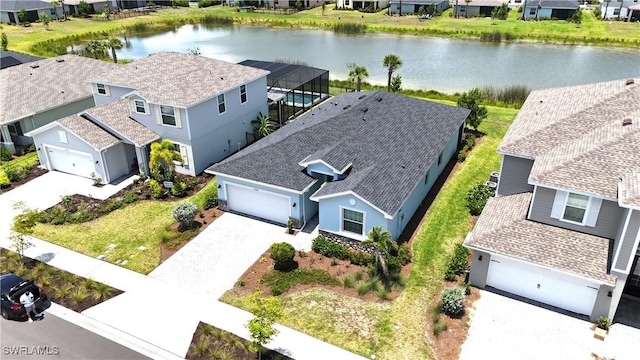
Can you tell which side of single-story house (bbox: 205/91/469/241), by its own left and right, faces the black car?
front

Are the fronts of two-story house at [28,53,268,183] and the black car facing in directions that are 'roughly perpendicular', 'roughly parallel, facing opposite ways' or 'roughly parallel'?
roughly perpendicular

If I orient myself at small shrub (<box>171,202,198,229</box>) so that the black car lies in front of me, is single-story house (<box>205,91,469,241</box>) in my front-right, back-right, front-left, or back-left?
back-left

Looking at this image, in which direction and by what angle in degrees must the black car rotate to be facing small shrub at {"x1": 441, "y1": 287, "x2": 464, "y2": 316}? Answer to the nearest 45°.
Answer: approximately 180°

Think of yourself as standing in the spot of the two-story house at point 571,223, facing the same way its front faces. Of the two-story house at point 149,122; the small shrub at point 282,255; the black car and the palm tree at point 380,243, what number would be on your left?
0

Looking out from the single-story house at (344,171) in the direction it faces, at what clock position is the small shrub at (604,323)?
The small shrub is roughly at 9 o'clock from the single-story house.

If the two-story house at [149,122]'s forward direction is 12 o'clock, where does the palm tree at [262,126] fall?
The palm tree is roughly at 7 o'clock from the two-story house.

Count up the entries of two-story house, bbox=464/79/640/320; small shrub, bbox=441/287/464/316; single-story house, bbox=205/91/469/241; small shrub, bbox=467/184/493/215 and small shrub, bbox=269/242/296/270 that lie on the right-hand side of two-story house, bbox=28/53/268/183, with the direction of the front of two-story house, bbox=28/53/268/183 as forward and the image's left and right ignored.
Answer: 0

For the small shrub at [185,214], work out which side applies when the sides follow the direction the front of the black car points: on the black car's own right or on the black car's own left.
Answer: on the black car's own right

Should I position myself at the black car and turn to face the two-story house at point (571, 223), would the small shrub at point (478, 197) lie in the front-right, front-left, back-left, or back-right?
front-left

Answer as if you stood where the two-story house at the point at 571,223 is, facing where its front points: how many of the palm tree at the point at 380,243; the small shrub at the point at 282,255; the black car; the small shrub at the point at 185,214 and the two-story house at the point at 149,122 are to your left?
0

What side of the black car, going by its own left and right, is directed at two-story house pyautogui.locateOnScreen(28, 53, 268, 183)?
right

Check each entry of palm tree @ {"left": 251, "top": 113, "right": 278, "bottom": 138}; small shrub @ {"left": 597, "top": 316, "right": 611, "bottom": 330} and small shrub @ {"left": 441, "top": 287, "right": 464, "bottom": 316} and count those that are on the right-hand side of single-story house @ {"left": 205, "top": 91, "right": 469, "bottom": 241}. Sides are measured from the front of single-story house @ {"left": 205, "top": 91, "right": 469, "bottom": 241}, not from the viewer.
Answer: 1

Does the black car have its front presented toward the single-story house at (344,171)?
no

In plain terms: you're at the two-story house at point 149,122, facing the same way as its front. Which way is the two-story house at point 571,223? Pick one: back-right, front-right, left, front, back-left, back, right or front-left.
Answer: left

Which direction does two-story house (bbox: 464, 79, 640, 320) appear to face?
toward the camera

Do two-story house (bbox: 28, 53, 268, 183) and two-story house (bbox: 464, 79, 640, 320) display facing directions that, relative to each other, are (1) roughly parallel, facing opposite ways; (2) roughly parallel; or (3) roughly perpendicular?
roughly parallel

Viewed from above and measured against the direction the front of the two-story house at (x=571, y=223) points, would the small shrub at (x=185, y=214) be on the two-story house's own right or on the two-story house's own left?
on the two-story house's own right

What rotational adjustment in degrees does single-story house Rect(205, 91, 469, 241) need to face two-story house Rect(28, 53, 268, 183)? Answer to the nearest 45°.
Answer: approximately 90° to its right

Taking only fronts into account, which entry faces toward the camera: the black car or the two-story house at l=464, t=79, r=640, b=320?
the two-story house

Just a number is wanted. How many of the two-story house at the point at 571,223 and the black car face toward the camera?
1

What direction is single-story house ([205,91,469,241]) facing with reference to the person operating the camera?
facing the viewer and to the left of the viewer

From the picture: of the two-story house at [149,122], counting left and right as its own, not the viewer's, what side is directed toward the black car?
front

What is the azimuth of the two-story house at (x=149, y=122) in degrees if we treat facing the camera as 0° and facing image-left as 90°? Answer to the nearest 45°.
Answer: approximately 45°
